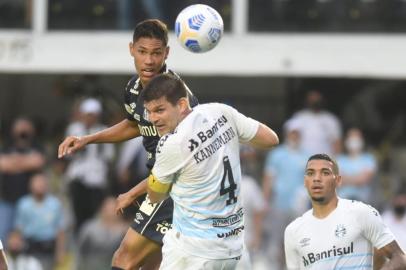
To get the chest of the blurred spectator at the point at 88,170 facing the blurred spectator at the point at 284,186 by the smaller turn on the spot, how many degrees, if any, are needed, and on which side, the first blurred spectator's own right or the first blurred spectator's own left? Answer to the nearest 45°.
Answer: approximately 90° to the first blurred spectator's own left

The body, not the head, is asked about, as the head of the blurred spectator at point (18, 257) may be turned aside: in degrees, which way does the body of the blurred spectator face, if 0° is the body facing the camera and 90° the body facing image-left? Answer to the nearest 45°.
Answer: approximately 0°

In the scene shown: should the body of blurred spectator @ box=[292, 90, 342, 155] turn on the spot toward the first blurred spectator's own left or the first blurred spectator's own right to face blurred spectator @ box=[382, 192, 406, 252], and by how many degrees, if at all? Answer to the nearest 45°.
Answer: approximately 45° to the first blurred spectator's own left

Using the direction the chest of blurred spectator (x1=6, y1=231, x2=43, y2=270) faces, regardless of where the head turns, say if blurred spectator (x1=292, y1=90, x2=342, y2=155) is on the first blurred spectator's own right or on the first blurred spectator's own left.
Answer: on the first blurred spectator's own left

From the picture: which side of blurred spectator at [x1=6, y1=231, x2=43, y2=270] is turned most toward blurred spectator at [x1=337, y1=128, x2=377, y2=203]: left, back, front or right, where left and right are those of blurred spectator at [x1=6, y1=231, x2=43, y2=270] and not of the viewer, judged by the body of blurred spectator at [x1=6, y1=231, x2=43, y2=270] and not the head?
left

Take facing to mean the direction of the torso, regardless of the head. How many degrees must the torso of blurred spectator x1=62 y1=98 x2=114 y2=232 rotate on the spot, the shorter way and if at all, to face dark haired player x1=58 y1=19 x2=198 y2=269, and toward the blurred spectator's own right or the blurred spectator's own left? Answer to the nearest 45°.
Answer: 0° — they already face them
